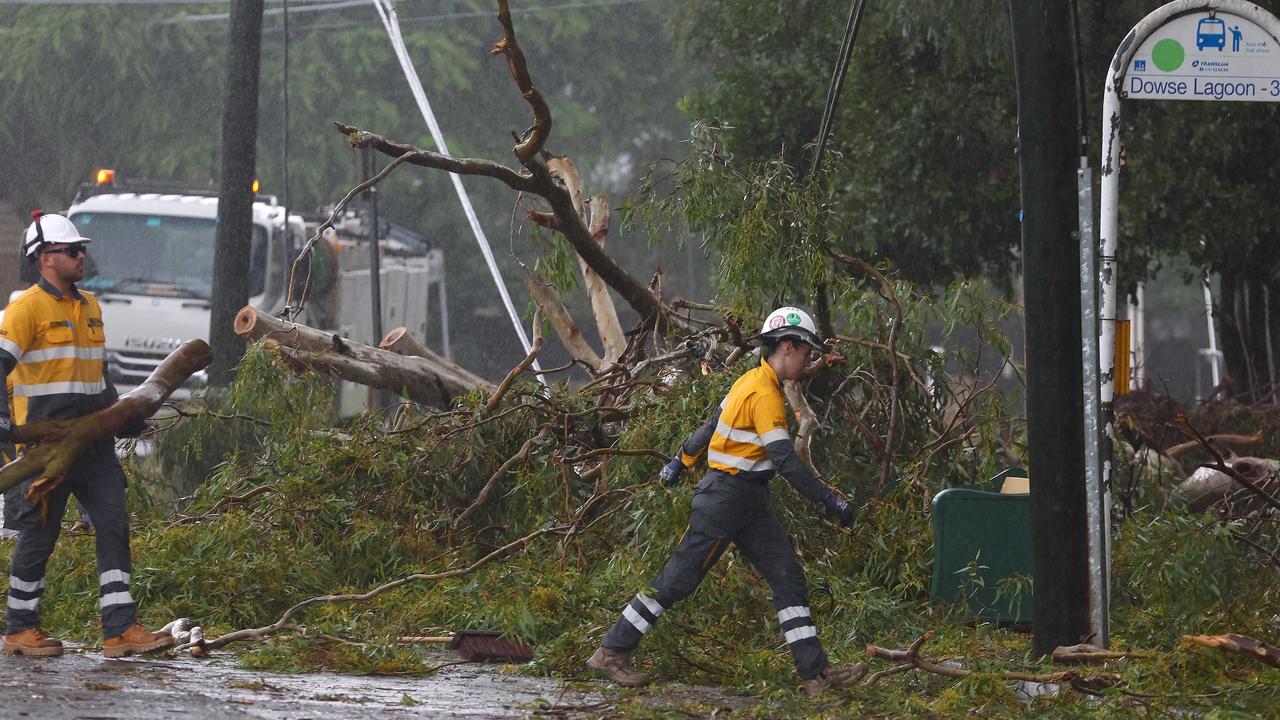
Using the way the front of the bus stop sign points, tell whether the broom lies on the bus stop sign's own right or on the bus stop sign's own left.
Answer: on the bus stop sign's own right

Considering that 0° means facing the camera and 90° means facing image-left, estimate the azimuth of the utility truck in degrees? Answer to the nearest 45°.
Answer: approximately 45°

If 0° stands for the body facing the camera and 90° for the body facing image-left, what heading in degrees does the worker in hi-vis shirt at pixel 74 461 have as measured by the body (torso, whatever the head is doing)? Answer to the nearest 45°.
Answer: approximately 315°

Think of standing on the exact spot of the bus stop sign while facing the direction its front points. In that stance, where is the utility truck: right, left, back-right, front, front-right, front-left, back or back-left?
back-right

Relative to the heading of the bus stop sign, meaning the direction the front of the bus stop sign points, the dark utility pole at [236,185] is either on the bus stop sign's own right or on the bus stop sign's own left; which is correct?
on the bus stop sign's own right

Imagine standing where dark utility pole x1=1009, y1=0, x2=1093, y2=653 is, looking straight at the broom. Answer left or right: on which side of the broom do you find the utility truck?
right

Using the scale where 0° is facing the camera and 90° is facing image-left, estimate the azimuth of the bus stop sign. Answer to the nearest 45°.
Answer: approximately 0°

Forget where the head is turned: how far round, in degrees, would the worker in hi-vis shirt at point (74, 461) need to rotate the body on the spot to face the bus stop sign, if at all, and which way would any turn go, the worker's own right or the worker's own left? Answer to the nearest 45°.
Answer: approximately 45° to the worker's own left

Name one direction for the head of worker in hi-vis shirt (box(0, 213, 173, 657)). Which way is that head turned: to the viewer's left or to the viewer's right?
to the viewer's right

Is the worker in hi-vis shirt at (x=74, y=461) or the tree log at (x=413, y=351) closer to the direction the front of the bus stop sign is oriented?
the worker in hi-vis shirt

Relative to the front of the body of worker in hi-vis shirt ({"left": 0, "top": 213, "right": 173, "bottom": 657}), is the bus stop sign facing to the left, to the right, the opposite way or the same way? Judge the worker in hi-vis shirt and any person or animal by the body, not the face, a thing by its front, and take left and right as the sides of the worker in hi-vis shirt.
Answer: to the right
